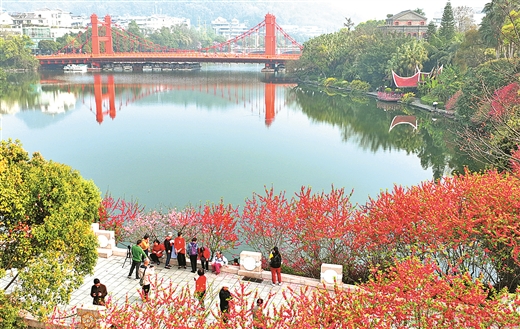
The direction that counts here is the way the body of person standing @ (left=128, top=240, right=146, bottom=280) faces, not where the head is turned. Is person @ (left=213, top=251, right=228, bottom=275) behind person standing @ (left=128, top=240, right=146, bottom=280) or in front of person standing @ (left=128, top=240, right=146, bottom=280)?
in front

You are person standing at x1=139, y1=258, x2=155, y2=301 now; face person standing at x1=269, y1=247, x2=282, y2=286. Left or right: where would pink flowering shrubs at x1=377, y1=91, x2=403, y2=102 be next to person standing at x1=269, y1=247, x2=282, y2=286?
left

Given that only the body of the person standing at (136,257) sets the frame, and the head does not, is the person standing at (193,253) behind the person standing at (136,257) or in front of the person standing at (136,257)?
in front

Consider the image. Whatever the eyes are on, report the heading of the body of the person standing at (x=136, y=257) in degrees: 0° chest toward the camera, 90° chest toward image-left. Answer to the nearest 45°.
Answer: approximately 225°

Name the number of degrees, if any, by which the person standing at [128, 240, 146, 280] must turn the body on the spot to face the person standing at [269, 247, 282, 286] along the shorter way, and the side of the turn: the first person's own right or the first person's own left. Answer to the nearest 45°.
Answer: approximately 45° to the first person's own right

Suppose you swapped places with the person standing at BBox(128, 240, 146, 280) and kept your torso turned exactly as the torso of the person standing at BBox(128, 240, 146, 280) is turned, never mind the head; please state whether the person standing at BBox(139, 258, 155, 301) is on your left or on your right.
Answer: on your right
